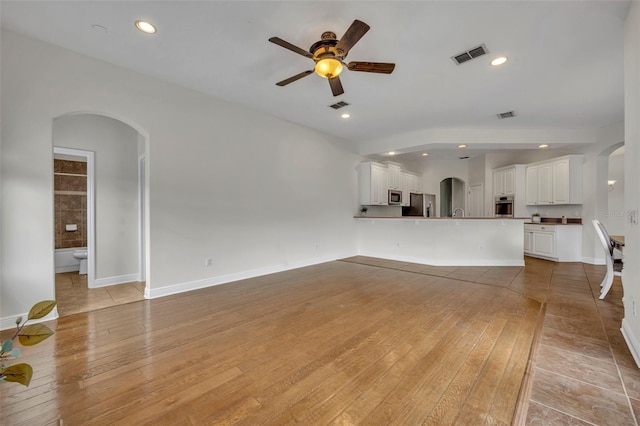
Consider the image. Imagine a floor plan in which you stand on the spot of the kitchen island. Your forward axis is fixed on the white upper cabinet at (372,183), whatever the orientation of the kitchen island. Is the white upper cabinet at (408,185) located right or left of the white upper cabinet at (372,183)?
right

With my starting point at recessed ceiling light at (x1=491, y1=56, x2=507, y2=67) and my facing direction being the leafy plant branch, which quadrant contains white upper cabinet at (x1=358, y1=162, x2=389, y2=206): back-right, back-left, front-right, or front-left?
back-right

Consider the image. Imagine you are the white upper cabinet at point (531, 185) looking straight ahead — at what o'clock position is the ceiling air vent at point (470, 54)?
The ceiling air vent is roughly at 12 o'clock from the white upper cabinet.

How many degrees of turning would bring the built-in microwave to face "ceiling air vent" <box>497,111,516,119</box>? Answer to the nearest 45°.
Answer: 0° — it already faces it

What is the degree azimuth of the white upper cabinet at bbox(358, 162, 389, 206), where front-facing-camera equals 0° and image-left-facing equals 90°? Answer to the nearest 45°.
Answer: approximately 315°

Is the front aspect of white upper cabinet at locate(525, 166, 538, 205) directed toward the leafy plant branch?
yes

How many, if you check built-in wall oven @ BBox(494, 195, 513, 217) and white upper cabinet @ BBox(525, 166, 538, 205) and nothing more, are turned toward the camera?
2

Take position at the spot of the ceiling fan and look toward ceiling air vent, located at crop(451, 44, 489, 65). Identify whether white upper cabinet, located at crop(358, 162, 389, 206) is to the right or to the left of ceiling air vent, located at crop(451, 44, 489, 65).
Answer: left
